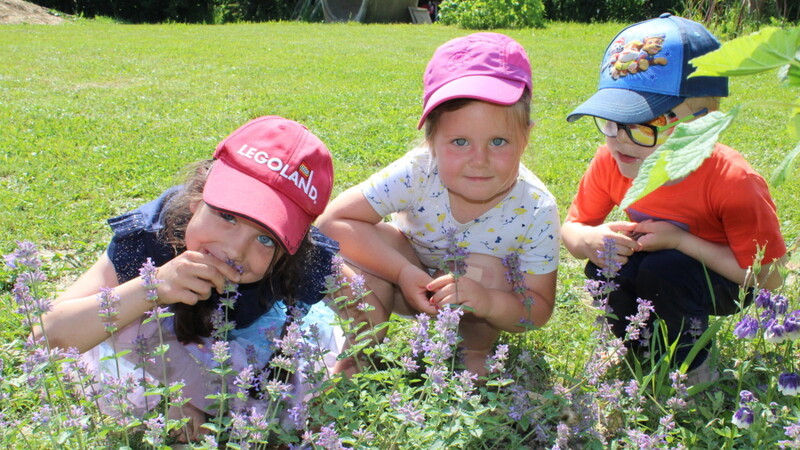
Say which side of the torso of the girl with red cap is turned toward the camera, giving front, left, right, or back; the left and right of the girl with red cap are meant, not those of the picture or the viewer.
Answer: front

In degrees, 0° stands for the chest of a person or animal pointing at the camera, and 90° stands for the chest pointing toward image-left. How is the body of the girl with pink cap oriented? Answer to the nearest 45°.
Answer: approximately 0°

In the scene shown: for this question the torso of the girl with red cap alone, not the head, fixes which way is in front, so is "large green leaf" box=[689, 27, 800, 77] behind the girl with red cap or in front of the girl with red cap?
in front

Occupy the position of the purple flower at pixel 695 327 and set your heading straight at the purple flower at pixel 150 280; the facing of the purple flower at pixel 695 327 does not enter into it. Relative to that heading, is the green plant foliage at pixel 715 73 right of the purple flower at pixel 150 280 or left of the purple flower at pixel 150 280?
left

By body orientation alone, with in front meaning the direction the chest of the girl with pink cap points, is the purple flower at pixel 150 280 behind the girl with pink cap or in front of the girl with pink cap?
in front

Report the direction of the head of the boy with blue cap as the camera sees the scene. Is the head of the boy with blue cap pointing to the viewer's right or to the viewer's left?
to the viewer's left

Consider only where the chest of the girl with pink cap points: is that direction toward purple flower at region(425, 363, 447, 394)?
yes

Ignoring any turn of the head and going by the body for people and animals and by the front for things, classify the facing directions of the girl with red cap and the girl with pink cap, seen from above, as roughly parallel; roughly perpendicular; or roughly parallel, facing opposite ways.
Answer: roughly parallel

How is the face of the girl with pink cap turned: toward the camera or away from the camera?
toward the camera

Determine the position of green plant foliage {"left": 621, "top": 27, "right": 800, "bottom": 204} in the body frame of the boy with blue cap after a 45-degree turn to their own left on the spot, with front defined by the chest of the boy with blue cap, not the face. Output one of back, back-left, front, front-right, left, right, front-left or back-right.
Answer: front

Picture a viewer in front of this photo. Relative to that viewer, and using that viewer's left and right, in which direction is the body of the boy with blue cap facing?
facing the viewer and to the left of the viewer
